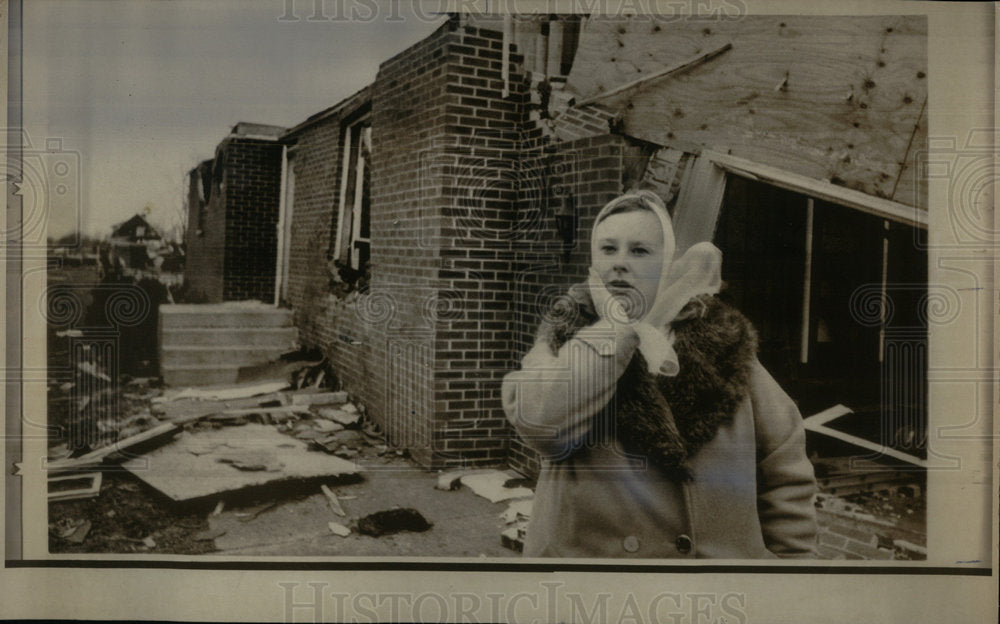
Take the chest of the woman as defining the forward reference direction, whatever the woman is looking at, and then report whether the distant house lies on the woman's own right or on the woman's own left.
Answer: on the woman's own right

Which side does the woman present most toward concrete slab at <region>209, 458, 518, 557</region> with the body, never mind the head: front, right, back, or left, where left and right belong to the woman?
right

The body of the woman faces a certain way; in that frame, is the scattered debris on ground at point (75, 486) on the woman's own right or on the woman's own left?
on the woman's own right

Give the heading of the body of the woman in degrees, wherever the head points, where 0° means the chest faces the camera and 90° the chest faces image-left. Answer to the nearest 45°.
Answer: approximately 0°

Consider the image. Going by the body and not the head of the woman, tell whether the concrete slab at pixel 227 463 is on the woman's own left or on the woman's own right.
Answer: on the woman's own right

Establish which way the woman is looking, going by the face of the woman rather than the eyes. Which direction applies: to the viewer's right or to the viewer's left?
to the viewer's left

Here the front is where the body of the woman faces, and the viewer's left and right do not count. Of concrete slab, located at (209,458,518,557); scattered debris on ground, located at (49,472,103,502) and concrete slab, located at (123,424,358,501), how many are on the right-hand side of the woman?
3

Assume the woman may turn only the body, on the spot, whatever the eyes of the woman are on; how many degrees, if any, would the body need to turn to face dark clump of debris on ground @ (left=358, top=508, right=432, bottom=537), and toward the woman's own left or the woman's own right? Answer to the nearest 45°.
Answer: approximately 90° to the woman's own right

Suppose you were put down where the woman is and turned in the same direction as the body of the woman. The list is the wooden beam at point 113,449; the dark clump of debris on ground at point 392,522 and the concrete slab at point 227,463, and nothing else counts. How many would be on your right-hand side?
3
